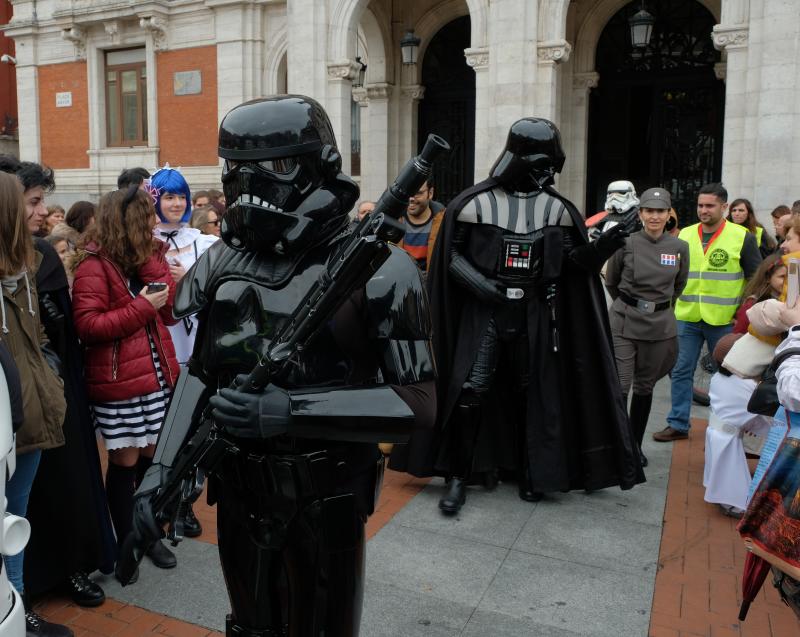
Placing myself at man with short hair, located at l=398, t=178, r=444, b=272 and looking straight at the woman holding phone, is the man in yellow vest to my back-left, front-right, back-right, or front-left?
back-left

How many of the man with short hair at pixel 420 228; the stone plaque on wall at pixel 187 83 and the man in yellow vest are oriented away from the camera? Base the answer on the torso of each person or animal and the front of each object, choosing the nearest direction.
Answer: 0

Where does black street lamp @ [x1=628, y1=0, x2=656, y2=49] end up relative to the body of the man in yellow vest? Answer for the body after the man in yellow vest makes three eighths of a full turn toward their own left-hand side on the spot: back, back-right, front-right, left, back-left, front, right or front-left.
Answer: left

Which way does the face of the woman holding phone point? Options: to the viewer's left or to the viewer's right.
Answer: to the viewer's right

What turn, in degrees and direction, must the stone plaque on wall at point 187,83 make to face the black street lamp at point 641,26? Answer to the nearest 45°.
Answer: approximately 45° to its left

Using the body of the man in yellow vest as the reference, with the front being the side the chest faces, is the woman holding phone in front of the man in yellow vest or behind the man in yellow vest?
in front

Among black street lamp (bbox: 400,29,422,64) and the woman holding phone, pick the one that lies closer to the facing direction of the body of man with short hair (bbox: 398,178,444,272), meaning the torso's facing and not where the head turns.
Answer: the woman holding phone

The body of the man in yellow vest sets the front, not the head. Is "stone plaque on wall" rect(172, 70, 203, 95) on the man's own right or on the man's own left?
on the man's own right

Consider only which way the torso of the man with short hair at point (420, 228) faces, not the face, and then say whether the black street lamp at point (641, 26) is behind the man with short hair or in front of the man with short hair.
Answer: behind

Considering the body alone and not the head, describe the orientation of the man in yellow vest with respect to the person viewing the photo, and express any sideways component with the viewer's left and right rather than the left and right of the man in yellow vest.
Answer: facing the viewer and to the left of the viewer

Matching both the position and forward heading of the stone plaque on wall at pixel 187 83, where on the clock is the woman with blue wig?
The woman with blue wig is roughly at 12 o'clock from the stone plaque on wall.

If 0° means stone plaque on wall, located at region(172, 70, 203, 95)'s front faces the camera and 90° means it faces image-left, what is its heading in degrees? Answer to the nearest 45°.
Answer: approximately 0°
